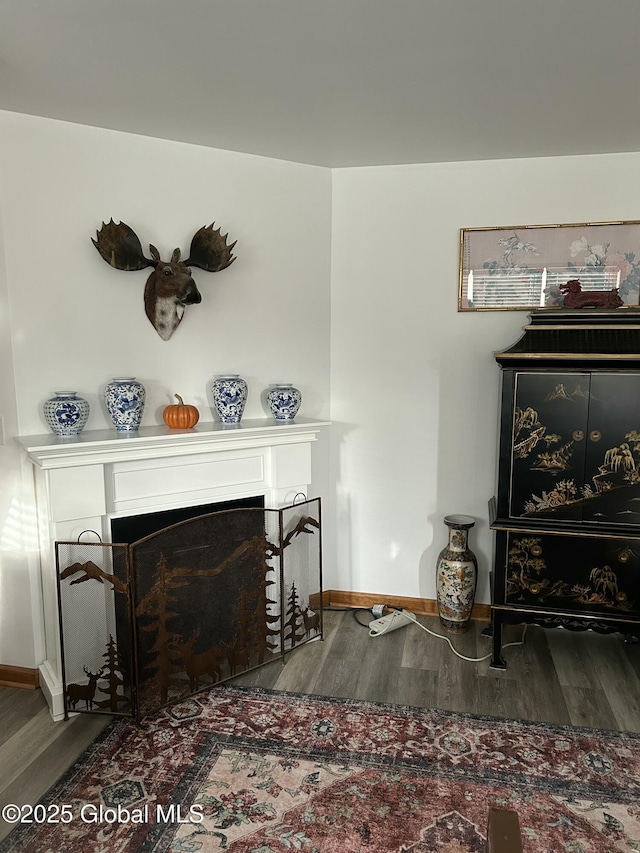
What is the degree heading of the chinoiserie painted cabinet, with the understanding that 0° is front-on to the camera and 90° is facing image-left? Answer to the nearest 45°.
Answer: approximately 0°

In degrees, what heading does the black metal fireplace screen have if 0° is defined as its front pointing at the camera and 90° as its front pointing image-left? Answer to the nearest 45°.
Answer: approximately 315°

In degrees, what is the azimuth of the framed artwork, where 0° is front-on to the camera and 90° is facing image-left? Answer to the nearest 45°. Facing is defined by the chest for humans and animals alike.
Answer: approximately 0°

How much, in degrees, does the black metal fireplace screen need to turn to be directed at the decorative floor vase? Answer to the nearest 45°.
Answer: approximately 45° to its left

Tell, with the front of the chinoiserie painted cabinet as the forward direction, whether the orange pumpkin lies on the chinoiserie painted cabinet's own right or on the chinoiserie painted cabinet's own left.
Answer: on the chinoiserie painted cabinet's own right

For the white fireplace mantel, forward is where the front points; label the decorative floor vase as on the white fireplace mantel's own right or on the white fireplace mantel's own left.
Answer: on the white fireplace mantel's own left
